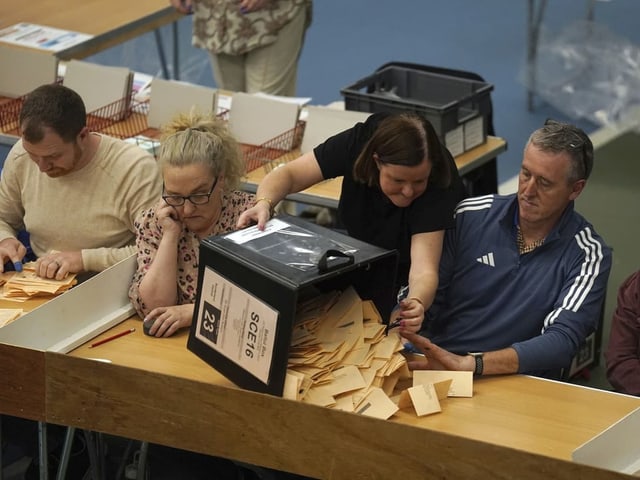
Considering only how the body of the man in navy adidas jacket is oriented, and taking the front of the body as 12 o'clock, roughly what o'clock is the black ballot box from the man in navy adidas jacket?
The black ballot box is roughly at 12 o'clock from the man in navy adidas jacket.

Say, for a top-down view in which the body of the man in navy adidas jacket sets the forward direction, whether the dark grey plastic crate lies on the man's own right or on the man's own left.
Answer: on the man's own right

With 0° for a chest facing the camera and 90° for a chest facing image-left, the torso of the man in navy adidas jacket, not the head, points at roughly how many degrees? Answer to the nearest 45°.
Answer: approximately 45°

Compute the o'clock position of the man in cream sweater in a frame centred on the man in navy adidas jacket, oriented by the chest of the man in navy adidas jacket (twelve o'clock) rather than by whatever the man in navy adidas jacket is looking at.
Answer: The man in cream sweater is roughly at 2 o'clock from the man in navy adidas jacket.

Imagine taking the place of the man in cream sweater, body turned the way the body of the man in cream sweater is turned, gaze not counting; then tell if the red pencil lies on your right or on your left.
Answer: on your left

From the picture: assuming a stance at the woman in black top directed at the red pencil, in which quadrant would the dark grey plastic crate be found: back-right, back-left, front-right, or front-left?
back-right

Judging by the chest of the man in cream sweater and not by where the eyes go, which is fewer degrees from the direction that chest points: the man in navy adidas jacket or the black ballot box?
the black ballot box

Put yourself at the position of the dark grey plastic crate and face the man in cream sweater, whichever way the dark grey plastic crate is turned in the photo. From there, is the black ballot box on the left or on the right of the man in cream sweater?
left

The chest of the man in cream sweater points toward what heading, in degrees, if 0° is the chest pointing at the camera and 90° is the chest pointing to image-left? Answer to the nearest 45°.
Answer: approximately 45°

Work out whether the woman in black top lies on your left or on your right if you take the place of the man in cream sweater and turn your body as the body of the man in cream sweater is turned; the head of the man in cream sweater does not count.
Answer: on your left
